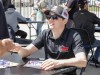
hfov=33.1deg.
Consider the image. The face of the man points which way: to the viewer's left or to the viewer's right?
to the viewer's left

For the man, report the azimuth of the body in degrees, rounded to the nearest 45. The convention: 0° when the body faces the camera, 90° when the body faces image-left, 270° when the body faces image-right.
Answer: approximately 45°

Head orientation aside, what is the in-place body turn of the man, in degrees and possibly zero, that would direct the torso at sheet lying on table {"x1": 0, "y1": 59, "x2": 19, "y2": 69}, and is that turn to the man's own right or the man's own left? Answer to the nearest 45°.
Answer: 0° — they already face it

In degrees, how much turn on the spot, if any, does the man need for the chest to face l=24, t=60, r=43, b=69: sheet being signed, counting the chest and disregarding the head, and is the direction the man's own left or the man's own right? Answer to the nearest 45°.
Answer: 0° — they already face it

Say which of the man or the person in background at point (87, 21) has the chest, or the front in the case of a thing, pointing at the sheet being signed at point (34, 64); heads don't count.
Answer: the man

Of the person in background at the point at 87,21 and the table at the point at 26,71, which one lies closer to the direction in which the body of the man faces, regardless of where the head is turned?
the table
